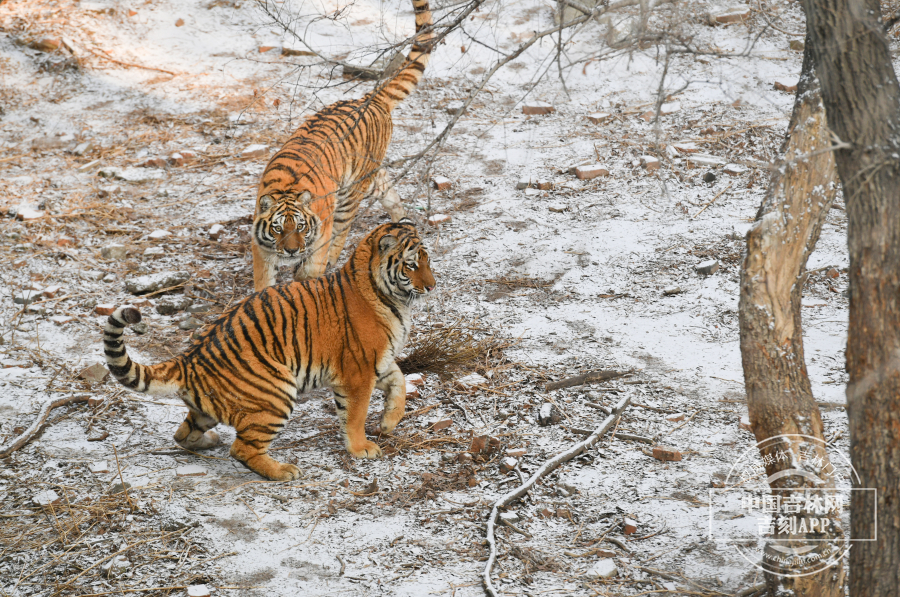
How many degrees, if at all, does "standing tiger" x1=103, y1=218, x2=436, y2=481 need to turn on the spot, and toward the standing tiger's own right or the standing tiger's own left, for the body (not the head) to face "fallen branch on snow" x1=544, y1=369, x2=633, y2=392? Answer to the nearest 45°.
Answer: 0° — it already faces it

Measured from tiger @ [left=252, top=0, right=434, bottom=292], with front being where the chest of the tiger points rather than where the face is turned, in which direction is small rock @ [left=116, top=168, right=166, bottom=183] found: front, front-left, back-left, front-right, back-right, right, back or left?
right

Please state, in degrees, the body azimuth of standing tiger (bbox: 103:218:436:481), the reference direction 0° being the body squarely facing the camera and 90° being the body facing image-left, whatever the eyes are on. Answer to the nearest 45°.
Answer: approximately 270°

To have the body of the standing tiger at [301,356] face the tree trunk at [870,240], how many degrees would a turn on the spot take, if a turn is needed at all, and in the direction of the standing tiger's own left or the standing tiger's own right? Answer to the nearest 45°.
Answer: approximately 45° to the standing tiger's own right

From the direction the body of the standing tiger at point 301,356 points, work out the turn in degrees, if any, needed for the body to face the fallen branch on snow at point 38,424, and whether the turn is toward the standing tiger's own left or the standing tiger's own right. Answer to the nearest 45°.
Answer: approximately 180°

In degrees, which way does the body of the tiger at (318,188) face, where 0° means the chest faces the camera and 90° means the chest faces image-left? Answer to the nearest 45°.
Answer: approximately 45°

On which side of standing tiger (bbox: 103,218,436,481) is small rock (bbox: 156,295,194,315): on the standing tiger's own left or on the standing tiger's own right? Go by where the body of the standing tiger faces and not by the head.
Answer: on the standing tiger's own left

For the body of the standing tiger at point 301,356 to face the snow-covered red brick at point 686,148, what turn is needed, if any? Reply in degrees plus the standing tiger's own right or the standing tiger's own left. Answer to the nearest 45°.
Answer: approximately 45° to the standing tiger's own left

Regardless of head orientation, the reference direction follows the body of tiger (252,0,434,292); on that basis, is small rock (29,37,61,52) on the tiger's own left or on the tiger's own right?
on the tiger's own right

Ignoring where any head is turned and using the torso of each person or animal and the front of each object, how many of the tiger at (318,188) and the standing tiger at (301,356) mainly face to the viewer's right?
1

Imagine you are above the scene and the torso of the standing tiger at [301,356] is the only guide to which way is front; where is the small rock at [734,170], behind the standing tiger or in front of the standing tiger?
in front

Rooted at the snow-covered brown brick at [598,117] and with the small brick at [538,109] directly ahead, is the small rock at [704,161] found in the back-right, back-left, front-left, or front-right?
back-left
